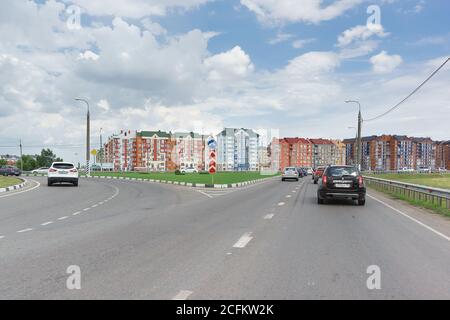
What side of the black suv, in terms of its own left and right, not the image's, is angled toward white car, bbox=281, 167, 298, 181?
front

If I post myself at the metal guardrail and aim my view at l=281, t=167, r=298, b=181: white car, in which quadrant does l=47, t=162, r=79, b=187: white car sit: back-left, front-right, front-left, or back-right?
front-left

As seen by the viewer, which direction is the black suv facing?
away from the camera

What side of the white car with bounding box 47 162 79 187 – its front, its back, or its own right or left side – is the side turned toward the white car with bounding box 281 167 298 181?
right

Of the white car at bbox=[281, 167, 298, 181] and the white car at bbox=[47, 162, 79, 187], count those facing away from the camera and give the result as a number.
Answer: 2

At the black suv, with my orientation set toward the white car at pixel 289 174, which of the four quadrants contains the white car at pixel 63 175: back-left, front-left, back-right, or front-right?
front-left

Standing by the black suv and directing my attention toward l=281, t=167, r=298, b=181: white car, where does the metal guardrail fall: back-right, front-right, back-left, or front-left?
front-right

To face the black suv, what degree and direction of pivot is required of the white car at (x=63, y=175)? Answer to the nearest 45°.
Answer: approximately 135° to its right

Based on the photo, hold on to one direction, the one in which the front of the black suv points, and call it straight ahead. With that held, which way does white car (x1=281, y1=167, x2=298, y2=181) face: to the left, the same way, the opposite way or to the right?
the same way

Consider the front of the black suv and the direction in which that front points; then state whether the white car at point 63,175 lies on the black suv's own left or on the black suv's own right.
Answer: on the black suv's own left

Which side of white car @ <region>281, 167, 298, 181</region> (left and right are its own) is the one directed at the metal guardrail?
back

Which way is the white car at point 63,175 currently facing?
away from the camera

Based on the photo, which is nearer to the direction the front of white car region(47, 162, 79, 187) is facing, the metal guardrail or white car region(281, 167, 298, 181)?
the white car

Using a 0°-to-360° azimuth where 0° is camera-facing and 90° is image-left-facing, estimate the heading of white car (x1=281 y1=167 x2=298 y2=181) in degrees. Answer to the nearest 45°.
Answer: approximately 180°
